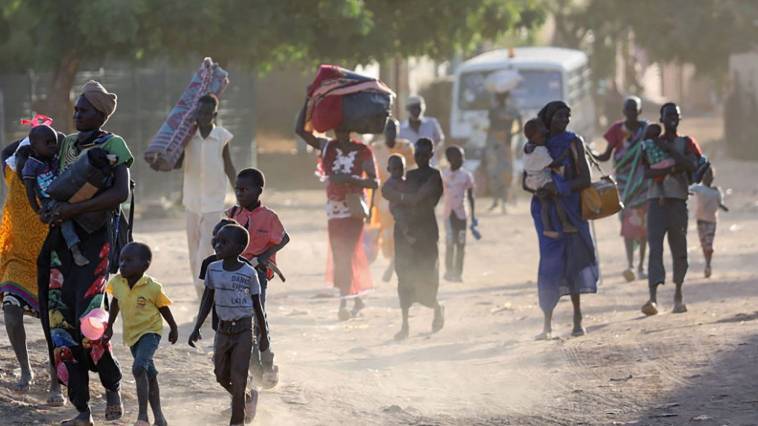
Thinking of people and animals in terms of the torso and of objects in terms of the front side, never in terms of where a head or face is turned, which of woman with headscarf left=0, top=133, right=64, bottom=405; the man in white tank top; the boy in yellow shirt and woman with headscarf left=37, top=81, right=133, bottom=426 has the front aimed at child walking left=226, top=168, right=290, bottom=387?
the man in white tank top

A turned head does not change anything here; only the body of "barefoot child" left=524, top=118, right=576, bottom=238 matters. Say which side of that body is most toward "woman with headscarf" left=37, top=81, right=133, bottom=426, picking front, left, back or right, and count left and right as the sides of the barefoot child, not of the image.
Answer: right

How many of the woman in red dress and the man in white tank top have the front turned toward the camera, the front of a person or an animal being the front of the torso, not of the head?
2

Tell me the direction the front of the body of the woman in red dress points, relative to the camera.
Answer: toward the camera

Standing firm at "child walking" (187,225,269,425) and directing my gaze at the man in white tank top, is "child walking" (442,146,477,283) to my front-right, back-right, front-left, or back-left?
front-right

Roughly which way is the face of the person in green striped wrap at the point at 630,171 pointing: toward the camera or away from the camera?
toward the camera

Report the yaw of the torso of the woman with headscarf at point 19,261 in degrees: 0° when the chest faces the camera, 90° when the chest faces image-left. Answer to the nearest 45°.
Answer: approximately 45°

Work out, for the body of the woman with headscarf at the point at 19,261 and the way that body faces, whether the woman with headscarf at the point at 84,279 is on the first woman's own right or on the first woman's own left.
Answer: on the first woman's own left

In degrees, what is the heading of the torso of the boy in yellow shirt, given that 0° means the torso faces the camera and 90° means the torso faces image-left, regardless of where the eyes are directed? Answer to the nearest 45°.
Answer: approximately 45°

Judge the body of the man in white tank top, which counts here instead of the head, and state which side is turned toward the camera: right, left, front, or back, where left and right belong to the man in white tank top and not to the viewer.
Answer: front

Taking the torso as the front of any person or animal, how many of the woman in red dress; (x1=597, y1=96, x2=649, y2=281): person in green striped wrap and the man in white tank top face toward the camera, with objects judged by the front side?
3

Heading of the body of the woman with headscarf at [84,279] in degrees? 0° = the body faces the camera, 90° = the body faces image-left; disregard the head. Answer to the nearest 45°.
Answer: approximately 45°

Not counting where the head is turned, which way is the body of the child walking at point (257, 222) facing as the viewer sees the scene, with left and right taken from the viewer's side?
facing the viewer and to the left of the viewer

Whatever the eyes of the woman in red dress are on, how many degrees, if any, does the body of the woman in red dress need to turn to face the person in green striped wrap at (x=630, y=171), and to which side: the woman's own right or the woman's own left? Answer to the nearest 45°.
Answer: approximately 135° to the woman's own left

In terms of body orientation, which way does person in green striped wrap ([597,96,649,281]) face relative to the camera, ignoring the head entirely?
toward the camera
